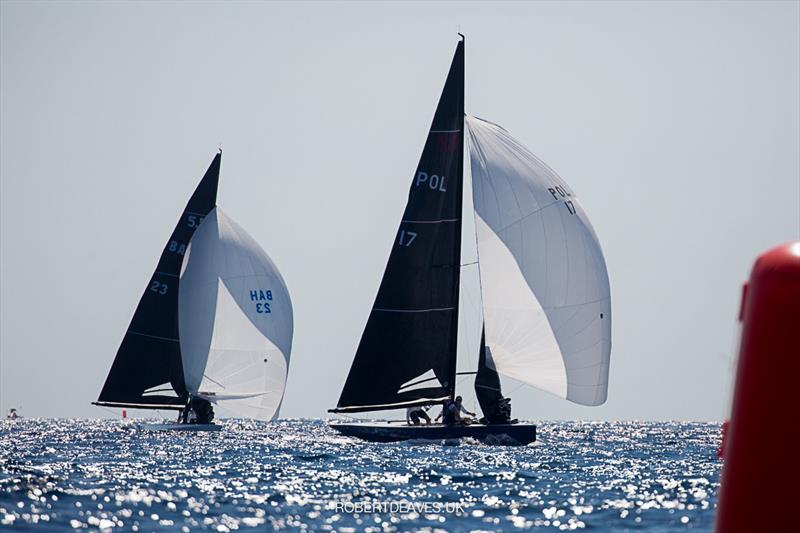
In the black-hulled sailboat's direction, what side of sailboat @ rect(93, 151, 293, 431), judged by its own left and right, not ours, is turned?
front

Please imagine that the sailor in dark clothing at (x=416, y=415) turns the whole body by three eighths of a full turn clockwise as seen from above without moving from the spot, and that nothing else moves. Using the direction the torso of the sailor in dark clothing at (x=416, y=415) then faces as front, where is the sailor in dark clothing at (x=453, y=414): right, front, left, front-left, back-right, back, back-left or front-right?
left

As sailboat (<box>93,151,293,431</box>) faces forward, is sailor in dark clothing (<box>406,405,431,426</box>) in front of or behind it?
in front

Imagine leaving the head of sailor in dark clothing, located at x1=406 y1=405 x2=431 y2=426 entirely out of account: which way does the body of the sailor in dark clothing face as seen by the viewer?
to the viewer's right

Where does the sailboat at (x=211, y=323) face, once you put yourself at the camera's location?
facing the viewer and to the right of the viewer

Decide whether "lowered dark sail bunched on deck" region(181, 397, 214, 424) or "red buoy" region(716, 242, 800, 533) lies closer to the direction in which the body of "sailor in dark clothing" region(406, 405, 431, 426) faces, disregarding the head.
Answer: the red buoy

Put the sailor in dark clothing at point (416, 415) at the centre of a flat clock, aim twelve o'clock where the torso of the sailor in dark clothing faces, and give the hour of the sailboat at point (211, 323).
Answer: The sailboat is roughly at 8 o'clock from the sailor in dark clothing.

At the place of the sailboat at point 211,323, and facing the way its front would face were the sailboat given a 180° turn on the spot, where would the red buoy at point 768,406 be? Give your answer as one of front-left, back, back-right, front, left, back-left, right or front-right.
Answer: back-left

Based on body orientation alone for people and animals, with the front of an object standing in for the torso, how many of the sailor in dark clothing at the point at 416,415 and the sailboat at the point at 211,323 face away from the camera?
0
